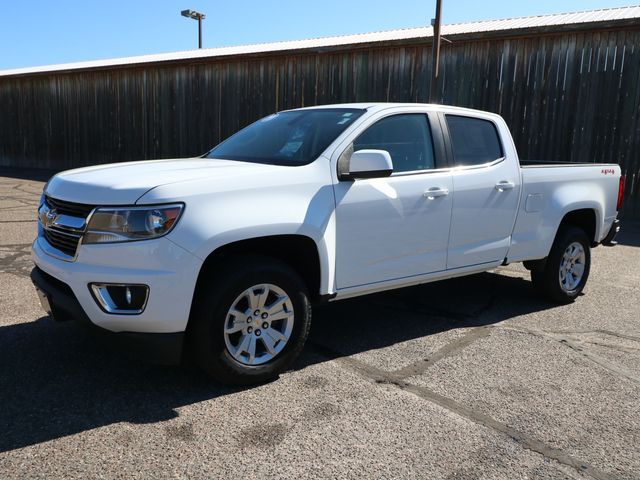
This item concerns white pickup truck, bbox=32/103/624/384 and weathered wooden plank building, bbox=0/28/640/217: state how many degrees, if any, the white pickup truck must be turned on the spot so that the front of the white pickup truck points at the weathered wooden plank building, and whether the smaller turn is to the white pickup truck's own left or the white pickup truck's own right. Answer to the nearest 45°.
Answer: approximately 135° to the white pickup truck's own right

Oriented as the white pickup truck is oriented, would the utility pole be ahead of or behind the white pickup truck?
behind

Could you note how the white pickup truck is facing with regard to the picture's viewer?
facing the viewer and to the left of the viewer
